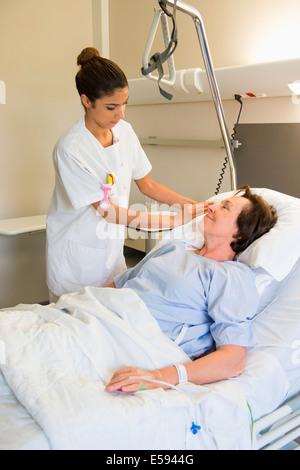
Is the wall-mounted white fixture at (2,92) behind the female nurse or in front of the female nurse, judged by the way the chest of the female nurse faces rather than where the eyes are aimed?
behind

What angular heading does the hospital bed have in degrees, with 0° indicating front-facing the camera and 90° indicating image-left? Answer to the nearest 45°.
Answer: approximately 90°

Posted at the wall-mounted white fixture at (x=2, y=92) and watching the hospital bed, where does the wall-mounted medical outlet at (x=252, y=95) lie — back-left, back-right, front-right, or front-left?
front-left

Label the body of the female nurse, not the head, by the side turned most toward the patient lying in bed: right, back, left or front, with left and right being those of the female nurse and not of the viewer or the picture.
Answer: front

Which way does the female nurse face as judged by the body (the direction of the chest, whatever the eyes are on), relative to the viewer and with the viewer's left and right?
facing the viewer and to the right of the viewer

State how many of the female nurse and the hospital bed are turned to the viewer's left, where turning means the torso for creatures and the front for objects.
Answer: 1

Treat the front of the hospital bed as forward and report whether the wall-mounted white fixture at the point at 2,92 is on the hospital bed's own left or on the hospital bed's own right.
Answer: on the hospital bed's own right

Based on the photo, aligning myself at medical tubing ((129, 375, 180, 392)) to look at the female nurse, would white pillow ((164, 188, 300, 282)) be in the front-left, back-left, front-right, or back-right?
front-right

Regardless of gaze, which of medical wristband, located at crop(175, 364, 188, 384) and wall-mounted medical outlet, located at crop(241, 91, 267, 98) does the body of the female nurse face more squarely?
the medical wristband
